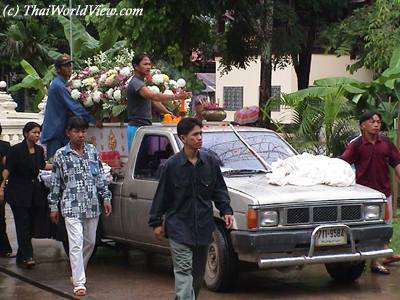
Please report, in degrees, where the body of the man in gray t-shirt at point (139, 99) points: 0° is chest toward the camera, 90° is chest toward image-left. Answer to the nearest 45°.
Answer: approximately 270°

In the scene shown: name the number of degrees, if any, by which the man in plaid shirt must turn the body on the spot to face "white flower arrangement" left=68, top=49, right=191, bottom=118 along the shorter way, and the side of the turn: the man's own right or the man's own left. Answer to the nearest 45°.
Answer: approximately 180°

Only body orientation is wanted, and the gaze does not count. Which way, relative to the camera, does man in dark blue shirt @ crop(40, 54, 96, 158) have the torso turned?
to the viewer's right

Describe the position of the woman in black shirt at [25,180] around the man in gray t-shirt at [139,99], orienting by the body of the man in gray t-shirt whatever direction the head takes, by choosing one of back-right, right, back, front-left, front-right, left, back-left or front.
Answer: back

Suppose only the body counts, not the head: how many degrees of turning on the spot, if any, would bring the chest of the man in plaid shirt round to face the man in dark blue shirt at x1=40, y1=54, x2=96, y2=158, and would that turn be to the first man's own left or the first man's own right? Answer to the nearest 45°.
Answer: approximately 180°

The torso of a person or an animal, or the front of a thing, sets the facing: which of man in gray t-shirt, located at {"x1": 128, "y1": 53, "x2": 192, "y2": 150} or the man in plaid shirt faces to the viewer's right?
the man in gray t-shirt

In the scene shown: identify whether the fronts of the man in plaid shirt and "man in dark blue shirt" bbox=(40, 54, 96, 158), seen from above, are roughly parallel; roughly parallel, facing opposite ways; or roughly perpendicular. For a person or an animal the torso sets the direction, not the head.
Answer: roughly perpendicular

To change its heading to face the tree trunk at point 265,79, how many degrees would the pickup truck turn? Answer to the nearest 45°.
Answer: approximately 135° to its left

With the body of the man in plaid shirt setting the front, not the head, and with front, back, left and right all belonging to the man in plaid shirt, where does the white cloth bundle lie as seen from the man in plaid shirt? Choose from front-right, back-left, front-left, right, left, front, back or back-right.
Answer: left
